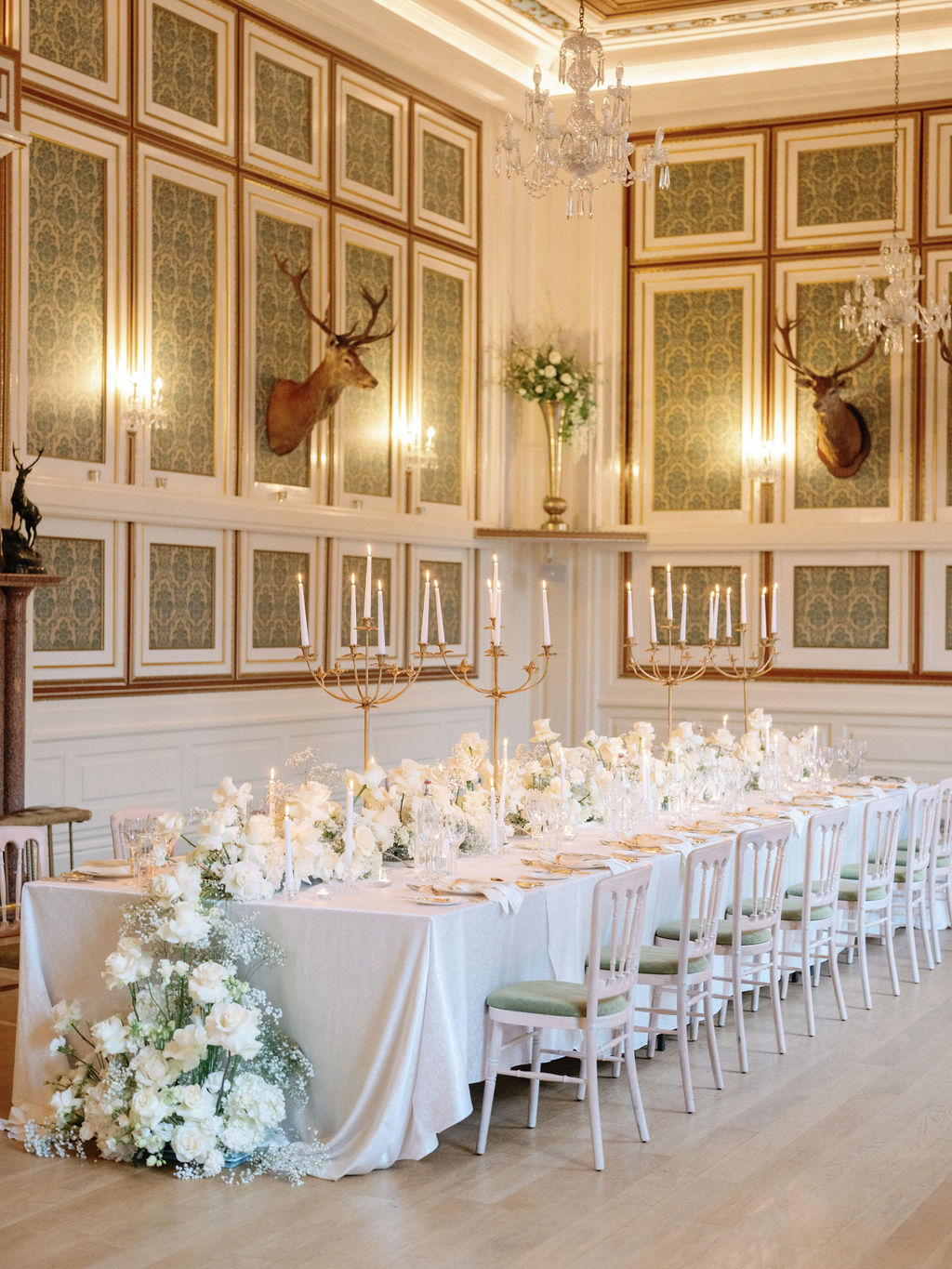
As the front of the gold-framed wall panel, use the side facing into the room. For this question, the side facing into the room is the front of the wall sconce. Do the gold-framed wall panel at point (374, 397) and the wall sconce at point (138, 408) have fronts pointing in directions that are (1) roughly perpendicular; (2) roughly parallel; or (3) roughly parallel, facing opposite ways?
roughly parallel

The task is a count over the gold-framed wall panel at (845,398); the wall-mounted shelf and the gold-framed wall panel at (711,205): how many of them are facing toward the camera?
3

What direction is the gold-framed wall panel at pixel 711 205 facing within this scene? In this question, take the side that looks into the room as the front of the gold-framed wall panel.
toward the camera

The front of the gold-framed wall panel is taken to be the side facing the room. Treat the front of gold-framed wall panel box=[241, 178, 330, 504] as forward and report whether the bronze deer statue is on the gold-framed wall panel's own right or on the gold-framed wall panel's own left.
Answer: on the gold-framed wall panel's own right

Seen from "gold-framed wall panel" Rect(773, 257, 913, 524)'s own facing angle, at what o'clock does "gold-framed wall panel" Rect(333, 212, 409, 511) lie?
"gold-framed wall panel" Rect(333, 212, 409, 511) is roughly at 2 o'clock from "gold-framed wall panel" Rect(773, 257, 913, 524).

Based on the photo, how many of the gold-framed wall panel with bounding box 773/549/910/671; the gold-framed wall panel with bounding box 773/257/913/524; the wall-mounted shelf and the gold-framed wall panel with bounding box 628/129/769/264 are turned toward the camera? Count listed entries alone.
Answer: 4

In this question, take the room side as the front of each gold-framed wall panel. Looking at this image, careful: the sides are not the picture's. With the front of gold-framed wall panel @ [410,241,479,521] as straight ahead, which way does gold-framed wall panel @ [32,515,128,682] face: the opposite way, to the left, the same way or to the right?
the same way

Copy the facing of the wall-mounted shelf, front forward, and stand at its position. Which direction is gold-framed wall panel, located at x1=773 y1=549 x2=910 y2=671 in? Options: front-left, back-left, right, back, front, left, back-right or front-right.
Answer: left

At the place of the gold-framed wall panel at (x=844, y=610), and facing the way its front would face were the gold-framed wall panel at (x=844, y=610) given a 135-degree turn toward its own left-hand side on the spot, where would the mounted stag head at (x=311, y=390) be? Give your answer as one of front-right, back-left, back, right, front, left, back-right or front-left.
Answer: back

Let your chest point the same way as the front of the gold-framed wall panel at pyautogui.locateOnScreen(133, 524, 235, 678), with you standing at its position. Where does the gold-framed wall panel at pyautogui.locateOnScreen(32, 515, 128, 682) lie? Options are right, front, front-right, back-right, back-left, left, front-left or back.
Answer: right

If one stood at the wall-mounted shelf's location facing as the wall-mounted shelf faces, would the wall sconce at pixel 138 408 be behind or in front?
in front

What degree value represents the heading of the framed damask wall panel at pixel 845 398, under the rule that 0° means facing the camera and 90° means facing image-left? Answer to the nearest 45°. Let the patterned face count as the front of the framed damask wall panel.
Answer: approximately 0°

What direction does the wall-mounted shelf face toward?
toward the camera

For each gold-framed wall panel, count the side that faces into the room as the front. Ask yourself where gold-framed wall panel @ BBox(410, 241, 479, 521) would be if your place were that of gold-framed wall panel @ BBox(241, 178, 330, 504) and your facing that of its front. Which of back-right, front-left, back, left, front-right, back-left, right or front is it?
left

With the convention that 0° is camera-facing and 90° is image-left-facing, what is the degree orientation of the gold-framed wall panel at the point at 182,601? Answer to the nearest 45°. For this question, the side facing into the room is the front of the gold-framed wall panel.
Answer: approximately 315°

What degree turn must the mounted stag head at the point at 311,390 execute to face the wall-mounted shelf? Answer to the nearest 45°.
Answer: approximately 90° to its left

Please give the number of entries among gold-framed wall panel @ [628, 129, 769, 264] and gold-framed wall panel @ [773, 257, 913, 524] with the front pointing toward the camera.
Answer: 2

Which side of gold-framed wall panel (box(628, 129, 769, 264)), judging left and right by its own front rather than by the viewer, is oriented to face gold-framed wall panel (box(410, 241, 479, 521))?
right

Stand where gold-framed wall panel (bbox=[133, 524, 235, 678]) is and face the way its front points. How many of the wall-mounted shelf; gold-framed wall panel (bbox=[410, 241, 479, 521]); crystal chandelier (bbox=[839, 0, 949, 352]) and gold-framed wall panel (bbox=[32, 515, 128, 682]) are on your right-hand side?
1
